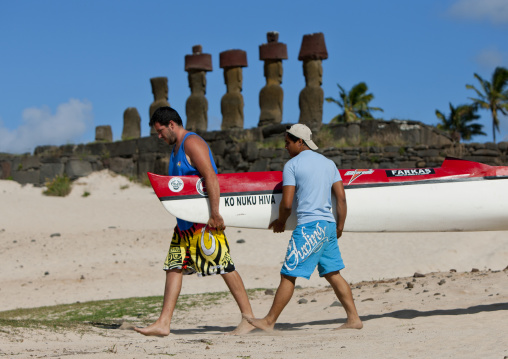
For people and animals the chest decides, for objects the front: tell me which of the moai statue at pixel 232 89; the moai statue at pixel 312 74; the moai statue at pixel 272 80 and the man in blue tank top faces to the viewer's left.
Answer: the man in blue tank top

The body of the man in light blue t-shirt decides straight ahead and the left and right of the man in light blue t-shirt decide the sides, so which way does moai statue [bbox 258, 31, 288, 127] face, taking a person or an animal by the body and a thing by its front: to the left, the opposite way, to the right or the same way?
to the right

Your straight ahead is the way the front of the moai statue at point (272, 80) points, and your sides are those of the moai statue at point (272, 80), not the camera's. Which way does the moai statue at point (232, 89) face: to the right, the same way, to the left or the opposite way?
the same way

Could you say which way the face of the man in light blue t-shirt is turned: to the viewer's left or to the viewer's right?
to the viewer's left

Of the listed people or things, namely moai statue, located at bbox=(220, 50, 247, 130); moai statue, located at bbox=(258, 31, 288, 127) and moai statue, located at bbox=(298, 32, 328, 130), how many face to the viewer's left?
0

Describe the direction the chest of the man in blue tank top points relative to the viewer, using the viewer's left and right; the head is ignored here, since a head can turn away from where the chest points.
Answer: facing to the left of the viewer

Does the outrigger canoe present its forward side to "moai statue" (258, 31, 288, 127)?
no

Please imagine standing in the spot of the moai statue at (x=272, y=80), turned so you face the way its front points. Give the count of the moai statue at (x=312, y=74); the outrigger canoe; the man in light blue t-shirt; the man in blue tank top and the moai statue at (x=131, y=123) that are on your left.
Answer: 1

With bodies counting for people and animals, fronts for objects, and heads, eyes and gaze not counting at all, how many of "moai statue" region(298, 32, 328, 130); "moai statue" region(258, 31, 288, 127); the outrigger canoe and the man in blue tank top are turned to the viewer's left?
2

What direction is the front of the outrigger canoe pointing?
to the viewer's left

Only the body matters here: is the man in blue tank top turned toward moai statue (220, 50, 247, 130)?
no

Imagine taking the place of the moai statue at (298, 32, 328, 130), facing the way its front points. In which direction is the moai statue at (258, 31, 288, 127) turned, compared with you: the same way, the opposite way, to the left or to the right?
the same way

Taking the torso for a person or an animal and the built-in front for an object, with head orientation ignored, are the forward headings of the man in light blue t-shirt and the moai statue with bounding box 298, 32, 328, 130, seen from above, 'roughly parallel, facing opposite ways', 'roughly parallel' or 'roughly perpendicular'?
roughly perpendicular
